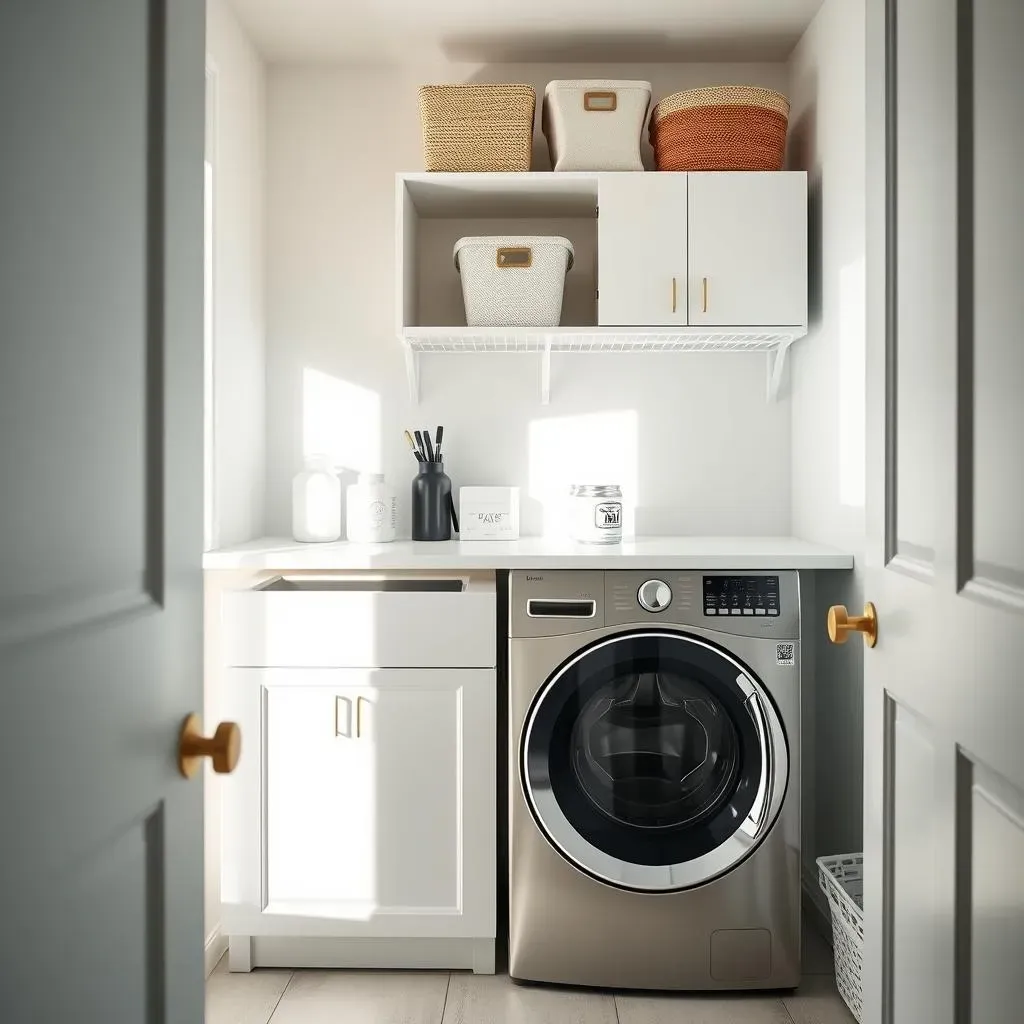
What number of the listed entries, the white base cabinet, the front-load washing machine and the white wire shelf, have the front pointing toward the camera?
3

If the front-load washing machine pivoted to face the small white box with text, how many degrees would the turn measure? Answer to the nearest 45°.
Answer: approximately 135° to its right

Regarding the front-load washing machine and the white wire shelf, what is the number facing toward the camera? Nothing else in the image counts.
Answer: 2

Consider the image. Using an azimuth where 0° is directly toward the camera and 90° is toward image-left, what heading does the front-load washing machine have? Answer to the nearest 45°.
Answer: approximately 0°

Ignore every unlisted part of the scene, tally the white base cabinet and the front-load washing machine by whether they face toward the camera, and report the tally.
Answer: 2
